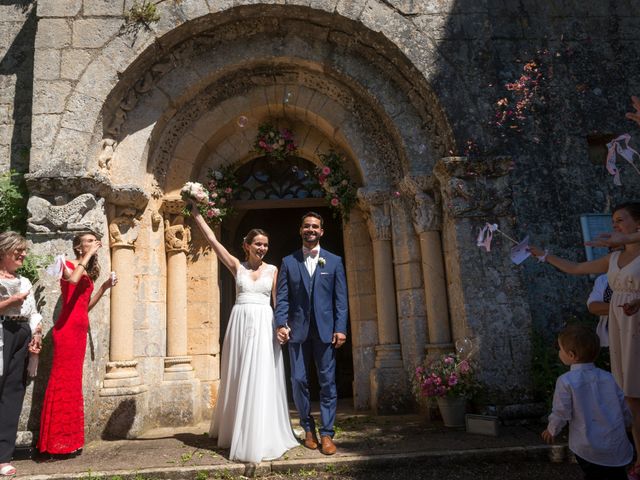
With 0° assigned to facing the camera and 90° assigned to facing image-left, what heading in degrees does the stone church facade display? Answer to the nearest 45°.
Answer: approximately 0°

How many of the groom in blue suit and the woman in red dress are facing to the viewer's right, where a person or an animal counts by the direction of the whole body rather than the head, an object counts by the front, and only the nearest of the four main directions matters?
1

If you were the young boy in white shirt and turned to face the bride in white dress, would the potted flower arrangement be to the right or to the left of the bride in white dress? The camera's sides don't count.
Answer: right

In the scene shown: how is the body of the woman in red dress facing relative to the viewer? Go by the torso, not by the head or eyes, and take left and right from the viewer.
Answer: facing to the right of the viewer

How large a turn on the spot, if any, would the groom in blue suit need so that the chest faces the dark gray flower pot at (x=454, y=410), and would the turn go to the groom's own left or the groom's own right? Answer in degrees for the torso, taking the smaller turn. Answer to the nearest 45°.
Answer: approximately 135° to the groom's own left

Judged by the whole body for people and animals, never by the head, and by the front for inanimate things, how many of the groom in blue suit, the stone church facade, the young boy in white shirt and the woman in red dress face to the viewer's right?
1

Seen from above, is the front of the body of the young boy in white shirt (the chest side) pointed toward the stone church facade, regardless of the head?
yes

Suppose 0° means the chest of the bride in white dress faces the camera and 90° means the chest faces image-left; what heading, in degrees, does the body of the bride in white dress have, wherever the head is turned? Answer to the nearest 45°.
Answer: approximately 0°

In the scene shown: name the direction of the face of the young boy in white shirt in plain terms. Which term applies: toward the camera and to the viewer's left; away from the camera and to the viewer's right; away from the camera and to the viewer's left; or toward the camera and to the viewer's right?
away from the camera and to the viewer's left

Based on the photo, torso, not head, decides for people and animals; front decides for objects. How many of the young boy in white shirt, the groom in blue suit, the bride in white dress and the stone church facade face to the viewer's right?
0
